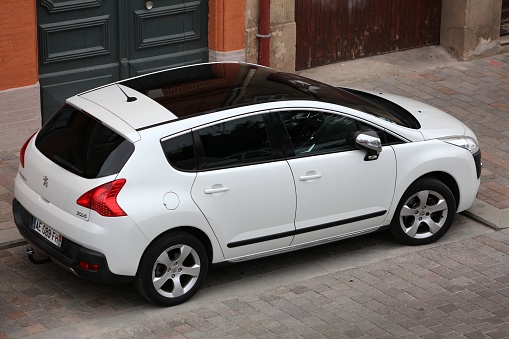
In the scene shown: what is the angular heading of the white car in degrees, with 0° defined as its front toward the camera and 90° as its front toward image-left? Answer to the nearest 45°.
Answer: approximately 225°
